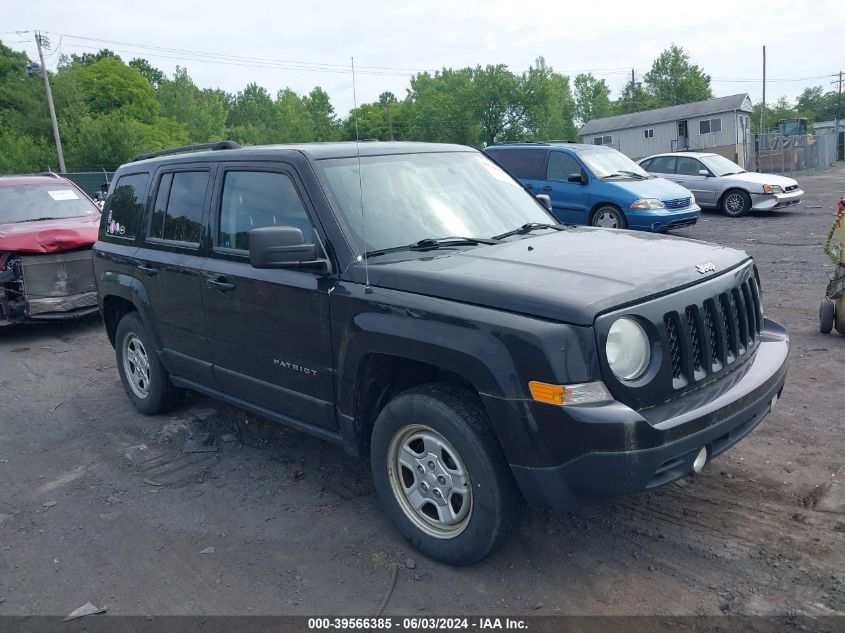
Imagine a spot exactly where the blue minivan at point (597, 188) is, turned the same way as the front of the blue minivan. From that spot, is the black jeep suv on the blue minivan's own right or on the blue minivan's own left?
on the blue minivan's own right

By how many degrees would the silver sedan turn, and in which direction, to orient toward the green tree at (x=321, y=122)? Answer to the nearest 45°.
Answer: approximately 180°

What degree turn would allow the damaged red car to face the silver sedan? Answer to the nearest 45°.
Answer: approximately 45° to its left

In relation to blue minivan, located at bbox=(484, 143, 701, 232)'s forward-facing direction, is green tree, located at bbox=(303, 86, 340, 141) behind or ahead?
behind

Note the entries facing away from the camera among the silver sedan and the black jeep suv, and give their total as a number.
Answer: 0

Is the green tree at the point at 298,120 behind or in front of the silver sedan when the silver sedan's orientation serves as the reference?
behind

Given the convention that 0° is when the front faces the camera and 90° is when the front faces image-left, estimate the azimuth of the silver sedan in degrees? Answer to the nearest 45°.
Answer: approximately 315°

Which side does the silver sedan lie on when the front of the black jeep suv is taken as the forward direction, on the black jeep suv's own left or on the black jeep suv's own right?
on the black jeep suv's own left

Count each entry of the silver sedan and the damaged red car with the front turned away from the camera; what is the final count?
0
